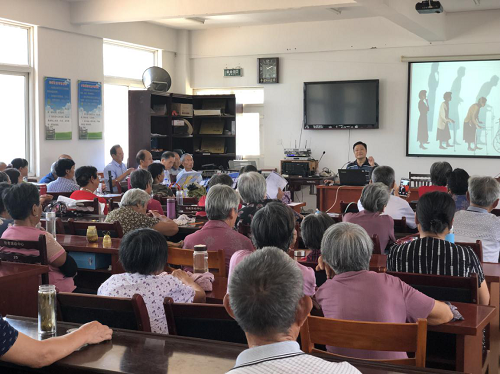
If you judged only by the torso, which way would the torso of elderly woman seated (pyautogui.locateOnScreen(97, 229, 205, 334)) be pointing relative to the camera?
away from the camera

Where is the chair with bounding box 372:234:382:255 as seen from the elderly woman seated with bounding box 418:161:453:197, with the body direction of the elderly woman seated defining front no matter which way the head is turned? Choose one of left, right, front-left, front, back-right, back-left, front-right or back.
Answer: back

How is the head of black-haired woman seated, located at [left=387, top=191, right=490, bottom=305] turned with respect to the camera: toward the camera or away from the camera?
away from the camera

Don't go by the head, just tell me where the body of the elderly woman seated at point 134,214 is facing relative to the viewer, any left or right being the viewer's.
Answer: facing away from the viewer and to the right of the viewer

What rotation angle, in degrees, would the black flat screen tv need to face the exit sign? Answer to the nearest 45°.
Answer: approximately 90° to its right

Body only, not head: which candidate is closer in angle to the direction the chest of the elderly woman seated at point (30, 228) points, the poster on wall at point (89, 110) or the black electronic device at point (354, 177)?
the black electronic device

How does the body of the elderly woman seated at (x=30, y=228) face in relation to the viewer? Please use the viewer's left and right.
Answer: facing away from the viewer and to the right of the viewer

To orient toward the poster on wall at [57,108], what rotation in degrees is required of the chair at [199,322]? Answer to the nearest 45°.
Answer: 0° — it already faces it

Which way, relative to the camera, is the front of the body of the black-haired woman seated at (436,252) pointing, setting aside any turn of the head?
away from the camera

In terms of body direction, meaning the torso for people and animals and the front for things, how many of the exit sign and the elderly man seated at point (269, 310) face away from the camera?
1

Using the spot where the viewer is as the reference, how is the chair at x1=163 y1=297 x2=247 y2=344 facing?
facing away from the viewer

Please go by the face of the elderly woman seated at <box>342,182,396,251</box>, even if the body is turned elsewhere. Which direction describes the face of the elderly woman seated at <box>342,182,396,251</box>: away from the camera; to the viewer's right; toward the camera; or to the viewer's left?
away from the camera

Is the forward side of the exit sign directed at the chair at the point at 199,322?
yes

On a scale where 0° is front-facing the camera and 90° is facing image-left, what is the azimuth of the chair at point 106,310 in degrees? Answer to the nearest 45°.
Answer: approximately 225°

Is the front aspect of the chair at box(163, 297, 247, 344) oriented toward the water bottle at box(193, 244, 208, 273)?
yes
